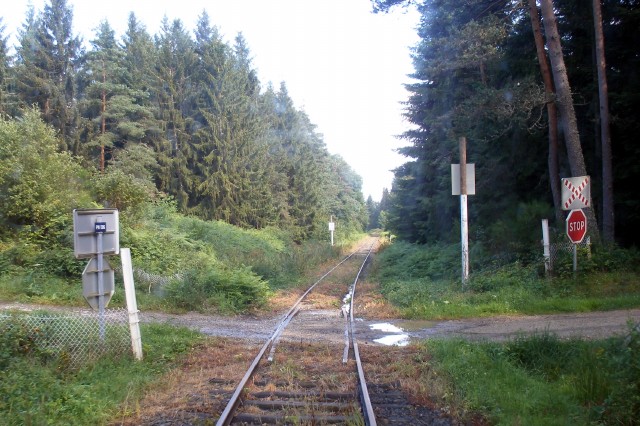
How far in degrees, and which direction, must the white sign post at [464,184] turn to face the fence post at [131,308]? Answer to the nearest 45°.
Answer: approximately 135° to its left

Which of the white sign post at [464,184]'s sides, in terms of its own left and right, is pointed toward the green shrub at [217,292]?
left

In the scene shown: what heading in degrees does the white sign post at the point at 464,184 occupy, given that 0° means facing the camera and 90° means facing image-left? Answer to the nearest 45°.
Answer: approximately 180°
